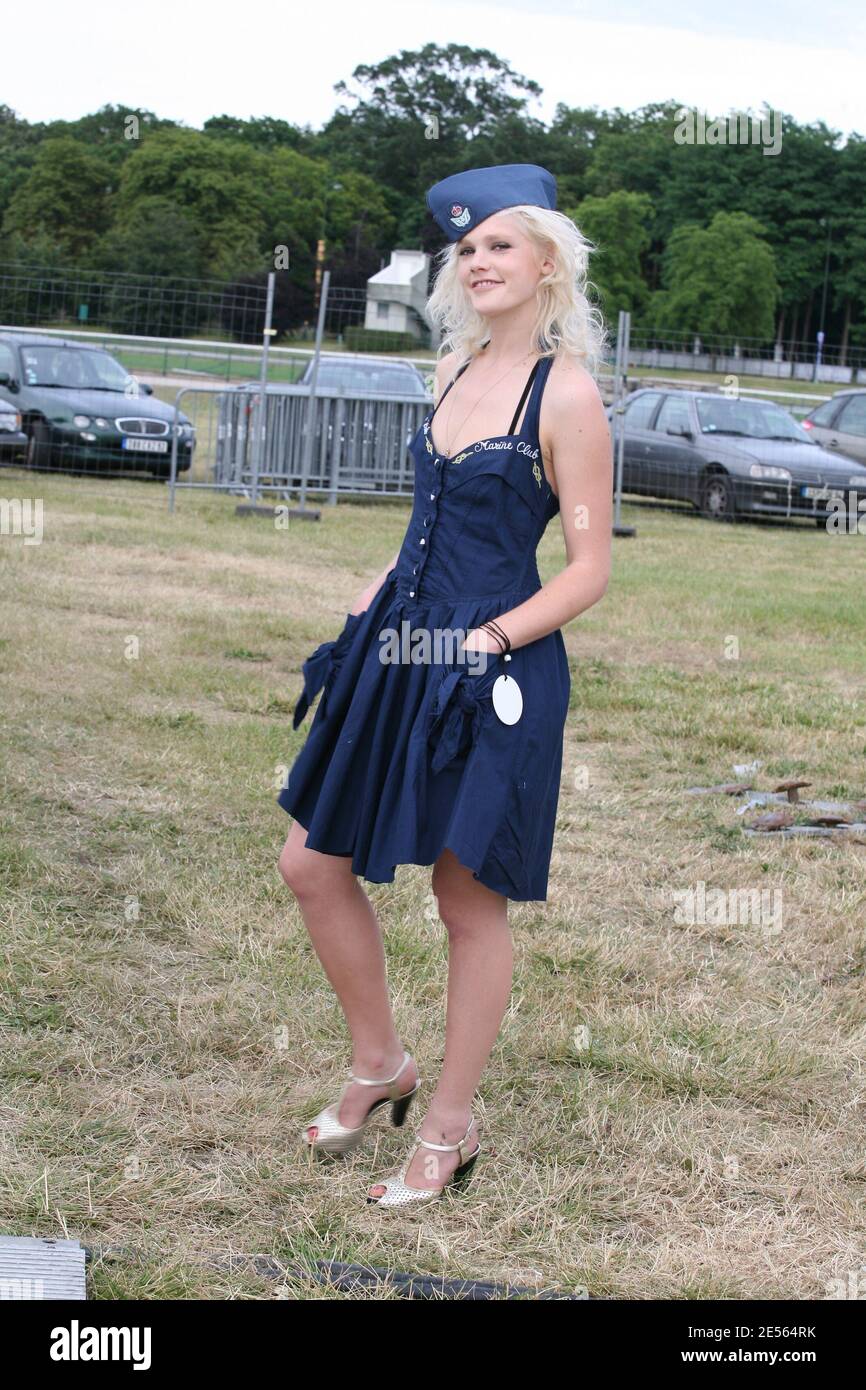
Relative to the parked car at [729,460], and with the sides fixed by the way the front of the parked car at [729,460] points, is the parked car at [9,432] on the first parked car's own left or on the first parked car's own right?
on the first parked car's own right

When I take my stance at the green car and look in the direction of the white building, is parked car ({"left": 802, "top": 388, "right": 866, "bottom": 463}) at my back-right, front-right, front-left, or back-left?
front-right

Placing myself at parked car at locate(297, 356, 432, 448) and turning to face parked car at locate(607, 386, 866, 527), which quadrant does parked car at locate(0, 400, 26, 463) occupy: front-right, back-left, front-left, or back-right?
back-right

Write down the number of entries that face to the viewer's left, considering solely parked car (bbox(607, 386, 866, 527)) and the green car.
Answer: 0

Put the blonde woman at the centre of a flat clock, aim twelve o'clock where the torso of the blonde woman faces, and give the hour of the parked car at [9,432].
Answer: The parked car is roughly at 4 o'clock from the blonde woman.

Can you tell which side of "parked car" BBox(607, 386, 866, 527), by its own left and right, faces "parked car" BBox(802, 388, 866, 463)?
left

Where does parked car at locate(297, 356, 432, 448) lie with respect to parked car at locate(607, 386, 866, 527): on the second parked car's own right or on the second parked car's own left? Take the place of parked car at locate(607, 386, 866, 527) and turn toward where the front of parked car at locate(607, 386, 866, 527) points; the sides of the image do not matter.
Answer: on the second parked car's own right

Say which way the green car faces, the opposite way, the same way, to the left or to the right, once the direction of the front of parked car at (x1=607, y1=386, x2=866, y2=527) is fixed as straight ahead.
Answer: the same way

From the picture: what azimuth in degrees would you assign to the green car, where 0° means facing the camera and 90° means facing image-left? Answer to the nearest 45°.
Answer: approximately 315°

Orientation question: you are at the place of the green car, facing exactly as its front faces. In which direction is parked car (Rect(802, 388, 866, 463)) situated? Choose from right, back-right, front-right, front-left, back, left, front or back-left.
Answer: front-left

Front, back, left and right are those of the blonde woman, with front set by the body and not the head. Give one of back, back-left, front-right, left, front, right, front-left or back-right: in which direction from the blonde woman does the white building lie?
back-right
